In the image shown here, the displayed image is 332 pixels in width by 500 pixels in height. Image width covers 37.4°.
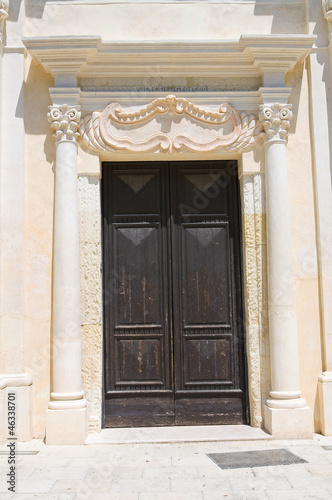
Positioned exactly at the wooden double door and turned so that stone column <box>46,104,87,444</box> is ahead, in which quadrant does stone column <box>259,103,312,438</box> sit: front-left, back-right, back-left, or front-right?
back-left

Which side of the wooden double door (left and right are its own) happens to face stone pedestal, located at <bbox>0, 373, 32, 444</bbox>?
right

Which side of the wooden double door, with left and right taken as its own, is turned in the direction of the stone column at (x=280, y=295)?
left

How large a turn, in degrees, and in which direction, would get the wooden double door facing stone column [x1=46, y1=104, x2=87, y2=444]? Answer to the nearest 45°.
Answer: approximately 90° to its right

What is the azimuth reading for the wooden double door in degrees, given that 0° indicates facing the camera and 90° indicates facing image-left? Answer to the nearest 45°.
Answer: approximately 0°
